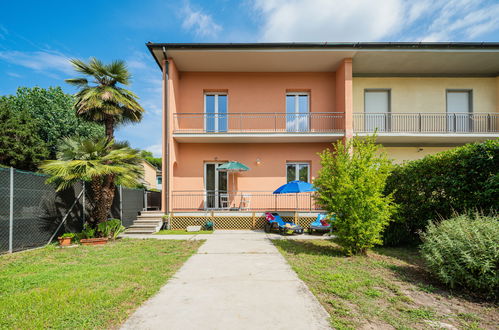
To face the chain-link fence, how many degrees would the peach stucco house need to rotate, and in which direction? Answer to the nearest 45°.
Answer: approximately 45° to its right

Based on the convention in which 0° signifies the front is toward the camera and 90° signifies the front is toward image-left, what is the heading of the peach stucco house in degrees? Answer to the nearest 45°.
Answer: approximately 0°

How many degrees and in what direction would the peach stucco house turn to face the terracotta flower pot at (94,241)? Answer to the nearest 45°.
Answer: approximately 45° to its right

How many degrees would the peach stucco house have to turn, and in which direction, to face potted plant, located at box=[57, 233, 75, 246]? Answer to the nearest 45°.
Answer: approximately 45° to its right

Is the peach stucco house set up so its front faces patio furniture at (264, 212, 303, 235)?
yes

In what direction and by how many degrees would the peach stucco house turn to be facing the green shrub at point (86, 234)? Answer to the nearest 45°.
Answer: approximately 45° to its right

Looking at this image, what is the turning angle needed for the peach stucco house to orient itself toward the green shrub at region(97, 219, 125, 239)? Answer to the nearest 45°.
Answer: approximately 45° to its right
